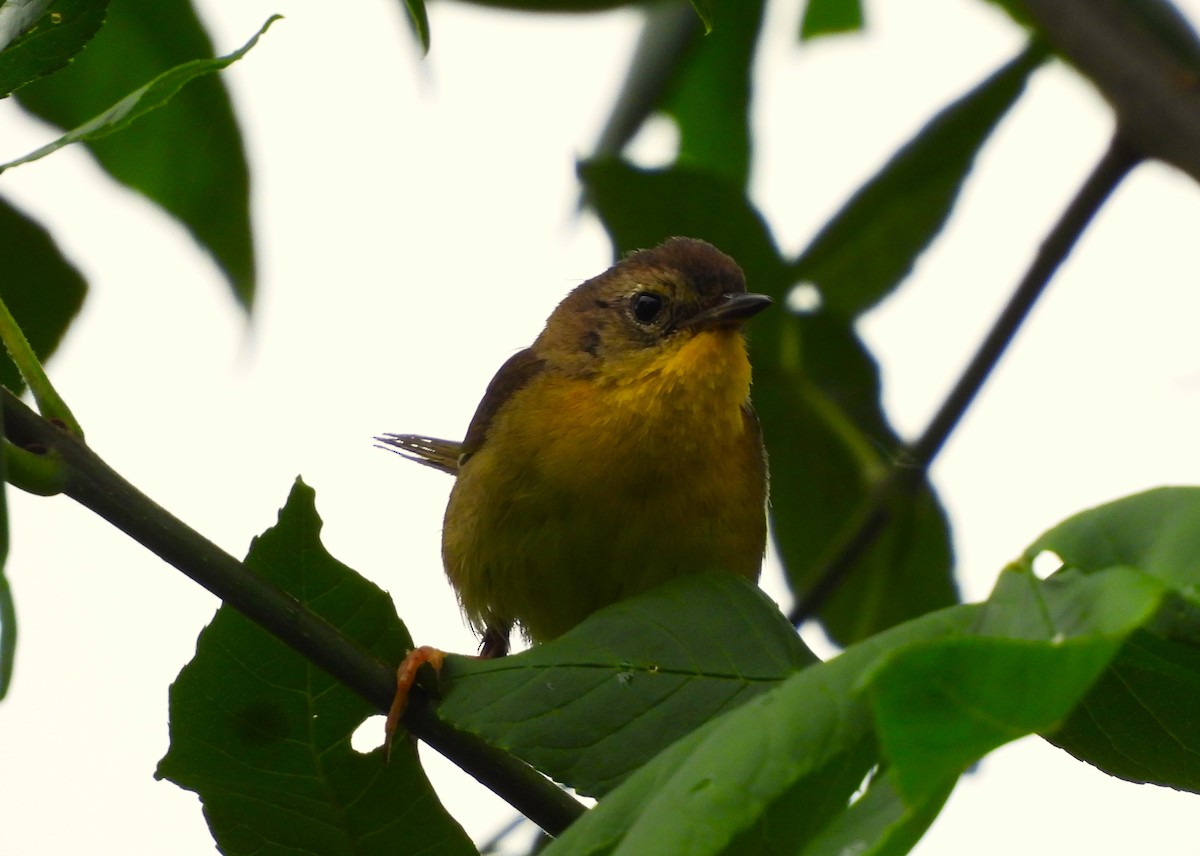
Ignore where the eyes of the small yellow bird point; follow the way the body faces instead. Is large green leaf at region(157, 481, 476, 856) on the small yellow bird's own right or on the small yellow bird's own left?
on the small yellow bird's own right

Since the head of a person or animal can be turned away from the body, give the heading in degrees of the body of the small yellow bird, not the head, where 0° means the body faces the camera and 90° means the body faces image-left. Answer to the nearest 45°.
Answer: approximately 315°

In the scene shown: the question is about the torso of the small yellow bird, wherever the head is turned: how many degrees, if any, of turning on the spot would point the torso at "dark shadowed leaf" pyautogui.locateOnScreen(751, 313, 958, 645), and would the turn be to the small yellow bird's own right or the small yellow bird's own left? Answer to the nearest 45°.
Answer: approximately 90° to the small yellow bird's own left

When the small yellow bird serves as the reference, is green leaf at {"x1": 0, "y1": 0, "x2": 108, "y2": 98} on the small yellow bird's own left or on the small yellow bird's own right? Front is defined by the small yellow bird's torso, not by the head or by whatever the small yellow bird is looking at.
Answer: on the small yellow bird's own right

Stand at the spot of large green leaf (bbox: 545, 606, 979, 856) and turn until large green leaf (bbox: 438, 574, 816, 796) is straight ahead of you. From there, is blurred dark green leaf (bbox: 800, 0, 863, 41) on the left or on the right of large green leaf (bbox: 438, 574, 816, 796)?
right

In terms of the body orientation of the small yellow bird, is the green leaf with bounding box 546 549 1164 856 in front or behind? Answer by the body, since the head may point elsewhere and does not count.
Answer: in front

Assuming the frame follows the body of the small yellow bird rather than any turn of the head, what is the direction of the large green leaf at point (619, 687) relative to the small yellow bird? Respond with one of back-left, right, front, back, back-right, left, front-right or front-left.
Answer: front-right
